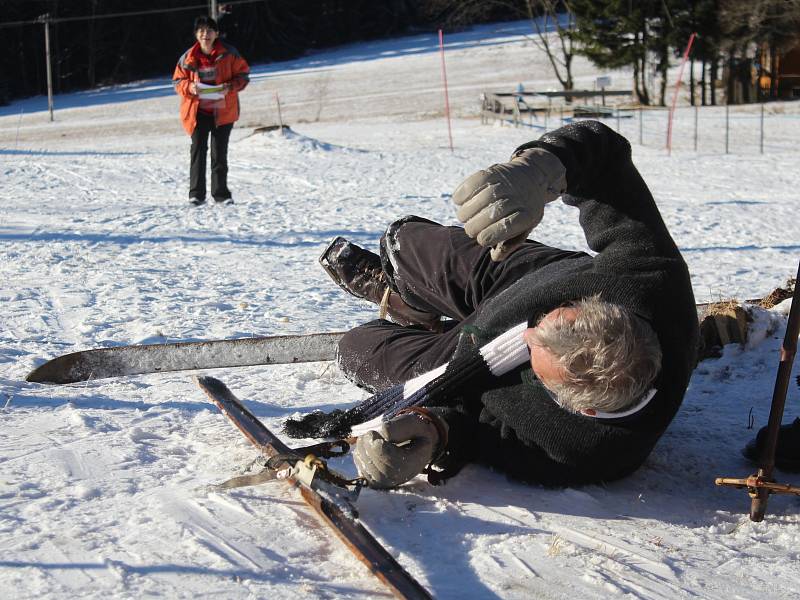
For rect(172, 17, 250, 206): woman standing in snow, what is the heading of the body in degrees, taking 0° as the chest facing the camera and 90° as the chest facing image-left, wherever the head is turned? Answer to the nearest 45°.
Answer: approximately 0°

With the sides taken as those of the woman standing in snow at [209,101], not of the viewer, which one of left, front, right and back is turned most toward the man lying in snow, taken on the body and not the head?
front
